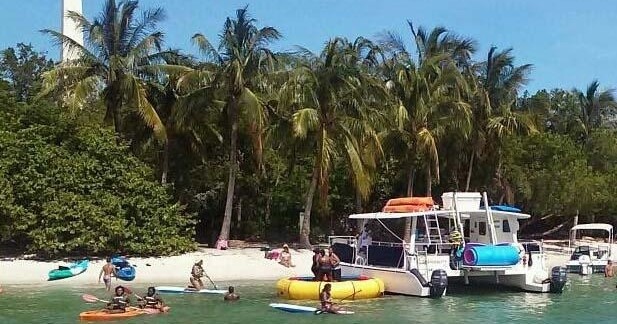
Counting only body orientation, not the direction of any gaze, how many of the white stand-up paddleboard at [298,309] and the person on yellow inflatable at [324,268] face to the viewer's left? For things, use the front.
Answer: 1

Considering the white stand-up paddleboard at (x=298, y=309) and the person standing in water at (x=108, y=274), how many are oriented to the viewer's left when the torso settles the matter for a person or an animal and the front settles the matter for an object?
1

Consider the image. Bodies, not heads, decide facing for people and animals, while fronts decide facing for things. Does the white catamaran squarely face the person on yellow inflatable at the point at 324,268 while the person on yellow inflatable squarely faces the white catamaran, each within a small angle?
no

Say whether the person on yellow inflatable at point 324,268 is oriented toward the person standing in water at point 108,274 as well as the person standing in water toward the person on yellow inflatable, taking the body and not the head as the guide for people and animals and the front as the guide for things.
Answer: no

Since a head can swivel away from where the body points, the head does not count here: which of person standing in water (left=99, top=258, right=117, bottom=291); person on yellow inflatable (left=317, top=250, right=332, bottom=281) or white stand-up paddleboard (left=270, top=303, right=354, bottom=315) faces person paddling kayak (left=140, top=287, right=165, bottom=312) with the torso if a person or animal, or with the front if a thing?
the white stand-up paddleboard

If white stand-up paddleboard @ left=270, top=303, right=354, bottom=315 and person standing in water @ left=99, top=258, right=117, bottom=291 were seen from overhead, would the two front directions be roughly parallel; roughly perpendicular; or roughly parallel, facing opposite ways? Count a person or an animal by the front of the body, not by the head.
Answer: roughly perpendicular

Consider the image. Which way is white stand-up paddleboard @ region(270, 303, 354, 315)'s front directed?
to the viewer's left

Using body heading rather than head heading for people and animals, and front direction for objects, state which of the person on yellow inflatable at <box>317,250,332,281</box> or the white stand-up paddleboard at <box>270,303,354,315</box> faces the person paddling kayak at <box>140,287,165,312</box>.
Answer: the white stand-up paddleboard

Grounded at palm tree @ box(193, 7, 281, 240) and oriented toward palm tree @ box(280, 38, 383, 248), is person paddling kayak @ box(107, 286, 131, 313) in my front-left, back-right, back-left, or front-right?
back-right
